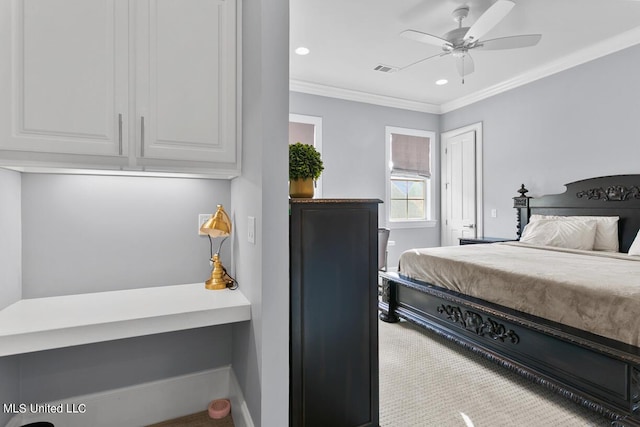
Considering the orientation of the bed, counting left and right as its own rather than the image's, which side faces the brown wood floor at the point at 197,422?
front

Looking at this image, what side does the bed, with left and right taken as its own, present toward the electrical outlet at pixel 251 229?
front

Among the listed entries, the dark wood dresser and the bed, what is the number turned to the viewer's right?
1

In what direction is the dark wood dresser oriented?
to the viewer's right

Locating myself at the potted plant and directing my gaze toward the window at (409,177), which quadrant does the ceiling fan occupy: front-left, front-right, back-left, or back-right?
front-right

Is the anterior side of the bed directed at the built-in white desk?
yes

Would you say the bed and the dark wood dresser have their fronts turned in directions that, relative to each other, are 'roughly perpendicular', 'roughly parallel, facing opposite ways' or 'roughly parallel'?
roughly parallel, facing opposite ways

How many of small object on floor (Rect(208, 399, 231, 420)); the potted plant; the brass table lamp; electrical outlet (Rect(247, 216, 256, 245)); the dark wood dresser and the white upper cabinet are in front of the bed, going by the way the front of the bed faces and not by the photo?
6

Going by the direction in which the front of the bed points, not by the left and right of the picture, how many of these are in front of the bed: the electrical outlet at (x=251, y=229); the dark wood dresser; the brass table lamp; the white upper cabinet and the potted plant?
5

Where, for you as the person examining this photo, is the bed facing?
facing the viewer and to the left of the viewer

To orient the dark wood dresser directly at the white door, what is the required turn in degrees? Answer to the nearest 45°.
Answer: approximately 45° to its left

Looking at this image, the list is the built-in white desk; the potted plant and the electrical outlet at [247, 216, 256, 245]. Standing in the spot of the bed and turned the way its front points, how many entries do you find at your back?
0

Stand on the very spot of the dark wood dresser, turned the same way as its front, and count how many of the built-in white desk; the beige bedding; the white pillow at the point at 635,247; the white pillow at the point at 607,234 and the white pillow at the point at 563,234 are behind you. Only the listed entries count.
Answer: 1

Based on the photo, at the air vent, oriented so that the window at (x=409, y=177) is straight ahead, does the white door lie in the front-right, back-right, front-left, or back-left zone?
front-right

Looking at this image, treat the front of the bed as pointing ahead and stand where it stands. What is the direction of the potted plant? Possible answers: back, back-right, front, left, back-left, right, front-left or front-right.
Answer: front

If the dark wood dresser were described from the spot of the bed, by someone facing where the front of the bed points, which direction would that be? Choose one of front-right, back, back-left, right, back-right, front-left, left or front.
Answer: front

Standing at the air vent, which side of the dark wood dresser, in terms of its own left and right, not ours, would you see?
left

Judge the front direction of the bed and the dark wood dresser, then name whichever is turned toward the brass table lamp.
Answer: the bed
